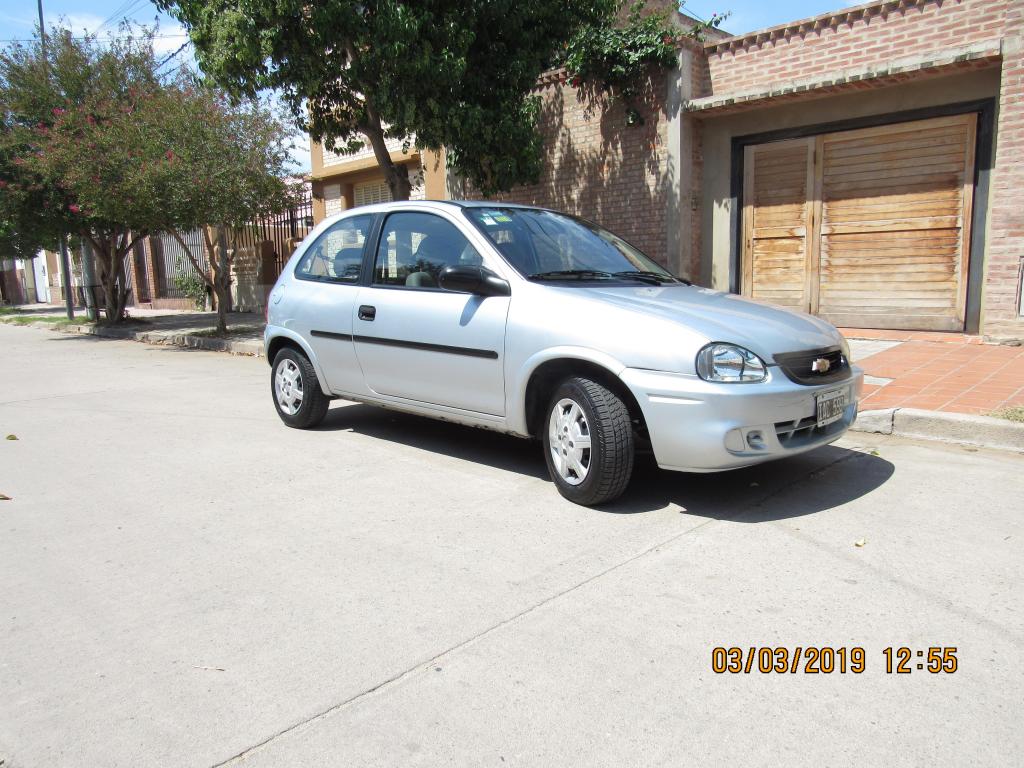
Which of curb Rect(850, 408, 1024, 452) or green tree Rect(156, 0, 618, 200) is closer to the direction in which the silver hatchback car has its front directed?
the curb

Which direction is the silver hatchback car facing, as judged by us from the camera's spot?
facing the viewer and to the right of the viewer

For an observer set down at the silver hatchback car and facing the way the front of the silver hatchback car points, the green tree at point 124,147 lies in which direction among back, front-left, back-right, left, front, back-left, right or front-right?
back

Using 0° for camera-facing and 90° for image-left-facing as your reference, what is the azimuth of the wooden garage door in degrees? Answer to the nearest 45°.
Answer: approximately 45°

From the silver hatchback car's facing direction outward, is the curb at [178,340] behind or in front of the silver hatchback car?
behind

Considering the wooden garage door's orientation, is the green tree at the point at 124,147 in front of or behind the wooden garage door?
in front

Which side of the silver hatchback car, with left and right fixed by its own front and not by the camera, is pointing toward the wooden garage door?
left

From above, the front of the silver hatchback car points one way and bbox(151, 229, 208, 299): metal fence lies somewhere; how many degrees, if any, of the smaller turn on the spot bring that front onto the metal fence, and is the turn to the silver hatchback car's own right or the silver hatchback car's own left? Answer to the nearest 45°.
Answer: approximately 180°

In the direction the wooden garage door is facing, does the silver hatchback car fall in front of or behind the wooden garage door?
in front

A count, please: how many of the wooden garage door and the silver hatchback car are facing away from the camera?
0

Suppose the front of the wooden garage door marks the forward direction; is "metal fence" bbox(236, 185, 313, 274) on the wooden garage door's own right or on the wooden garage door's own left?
on the wooden garage door's own right

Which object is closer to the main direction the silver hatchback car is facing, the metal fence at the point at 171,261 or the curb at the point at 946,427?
the curb

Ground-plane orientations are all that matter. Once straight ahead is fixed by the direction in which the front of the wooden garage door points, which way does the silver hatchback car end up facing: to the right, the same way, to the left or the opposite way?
to the left

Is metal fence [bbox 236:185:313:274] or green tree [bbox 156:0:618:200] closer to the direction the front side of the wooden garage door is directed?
the green tree
